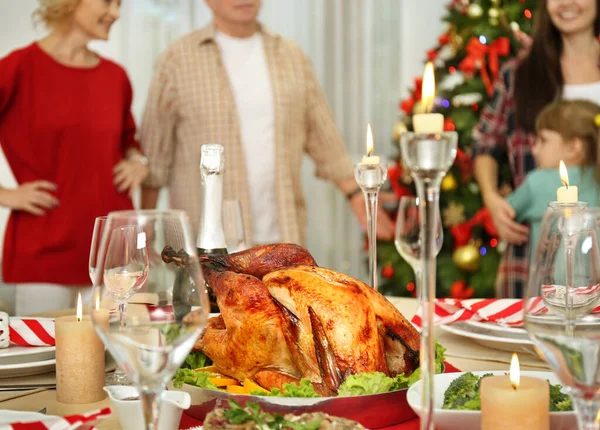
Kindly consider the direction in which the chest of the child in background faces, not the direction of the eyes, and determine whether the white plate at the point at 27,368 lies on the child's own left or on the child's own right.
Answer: on the child's own left

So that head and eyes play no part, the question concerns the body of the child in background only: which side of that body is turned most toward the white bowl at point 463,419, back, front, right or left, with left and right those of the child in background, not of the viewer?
left

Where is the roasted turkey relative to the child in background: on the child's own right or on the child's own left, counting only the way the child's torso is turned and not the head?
on the child's own left

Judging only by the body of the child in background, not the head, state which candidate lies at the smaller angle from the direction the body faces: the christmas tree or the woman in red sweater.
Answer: the woman in red sweater

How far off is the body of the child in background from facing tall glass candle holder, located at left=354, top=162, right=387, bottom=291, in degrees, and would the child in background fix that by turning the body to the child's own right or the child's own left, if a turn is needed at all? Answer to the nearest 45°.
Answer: approximately 90° to the child's own left

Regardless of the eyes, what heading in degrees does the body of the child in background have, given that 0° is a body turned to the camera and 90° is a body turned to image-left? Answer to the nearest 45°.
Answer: approximately 90°
